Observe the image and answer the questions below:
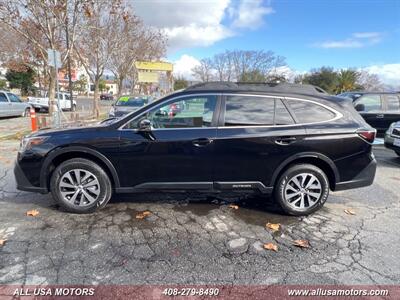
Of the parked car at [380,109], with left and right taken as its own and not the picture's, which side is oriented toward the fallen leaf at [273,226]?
left

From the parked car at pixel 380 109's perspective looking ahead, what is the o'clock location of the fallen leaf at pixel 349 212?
The fallen leaf is roughly at 9 o'clock from the parked car.

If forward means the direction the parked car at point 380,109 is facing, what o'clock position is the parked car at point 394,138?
the parked car at point 394,138 is roughly at 9 o'clock from the parked car at point 380,109.

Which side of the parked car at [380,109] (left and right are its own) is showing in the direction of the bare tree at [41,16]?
front

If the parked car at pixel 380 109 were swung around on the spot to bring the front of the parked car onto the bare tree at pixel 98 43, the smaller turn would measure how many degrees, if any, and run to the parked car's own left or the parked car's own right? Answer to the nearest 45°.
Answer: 0° — it already faces it

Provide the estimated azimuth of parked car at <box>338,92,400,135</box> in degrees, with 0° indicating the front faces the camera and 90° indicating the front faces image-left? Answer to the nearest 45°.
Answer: approximately 90°

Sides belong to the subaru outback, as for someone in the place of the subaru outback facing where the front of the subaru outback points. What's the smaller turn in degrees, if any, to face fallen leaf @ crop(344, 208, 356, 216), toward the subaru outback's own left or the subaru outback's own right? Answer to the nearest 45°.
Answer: approximately 180°

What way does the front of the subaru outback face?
to the viewer's left

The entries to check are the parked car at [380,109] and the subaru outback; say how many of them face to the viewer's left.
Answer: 2

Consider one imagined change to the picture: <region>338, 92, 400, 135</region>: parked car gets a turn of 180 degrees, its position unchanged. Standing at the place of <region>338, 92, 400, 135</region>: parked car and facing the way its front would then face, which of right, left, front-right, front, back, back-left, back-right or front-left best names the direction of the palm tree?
left

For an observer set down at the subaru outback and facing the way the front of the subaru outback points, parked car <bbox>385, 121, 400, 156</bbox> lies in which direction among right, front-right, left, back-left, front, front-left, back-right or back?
back-right

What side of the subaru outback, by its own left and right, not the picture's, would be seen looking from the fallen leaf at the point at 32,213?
front

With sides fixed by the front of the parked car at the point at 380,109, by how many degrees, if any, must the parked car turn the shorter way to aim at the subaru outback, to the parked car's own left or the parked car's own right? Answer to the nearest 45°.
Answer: approximately 90° to the parked car's own left
